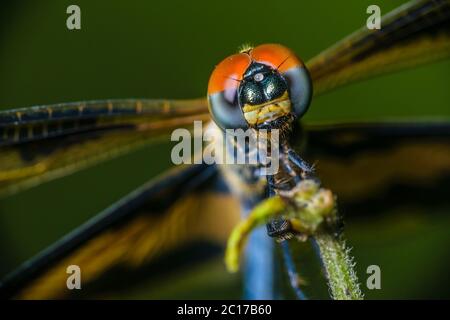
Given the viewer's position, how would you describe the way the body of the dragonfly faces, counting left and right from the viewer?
facing the viewer
